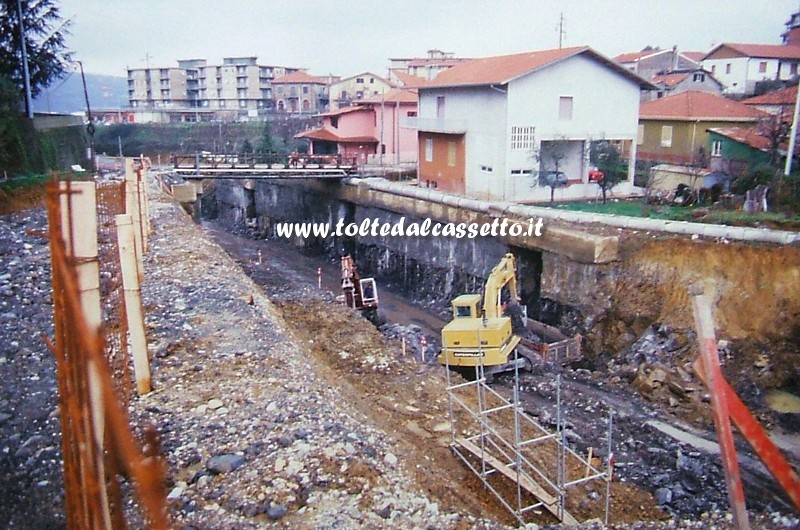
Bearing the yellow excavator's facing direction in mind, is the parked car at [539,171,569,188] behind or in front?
in front

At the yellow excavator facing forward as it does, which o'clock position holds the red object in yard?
The red object in yard is roughly at 11 o'clock from the yellow excavator.

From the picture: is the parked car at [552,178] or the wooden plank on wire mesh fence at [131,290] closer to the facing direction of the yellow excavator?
the parked car

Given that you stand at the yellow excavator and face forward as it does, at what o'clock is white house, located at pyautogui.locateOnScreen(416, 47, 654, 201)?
The white house is roughly at 11 o'clock from the yellow excavator.

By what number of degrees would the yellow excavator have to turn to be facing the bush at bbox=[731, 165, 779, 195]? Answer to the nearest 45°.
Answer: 0° — it already faces it

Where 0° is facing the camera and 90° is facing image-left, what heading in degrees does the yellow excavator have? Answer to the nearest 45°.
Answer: approximately 225°

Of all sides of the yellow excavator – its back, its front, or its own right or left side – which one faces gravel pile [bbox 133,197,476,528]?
back

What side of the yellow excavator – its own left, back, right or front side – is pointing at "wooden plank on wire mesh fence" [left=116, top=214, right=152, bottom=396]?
back

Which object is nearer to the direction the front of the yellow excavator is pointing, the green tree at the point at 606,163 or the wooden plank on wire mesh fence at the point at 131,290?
the green tree
